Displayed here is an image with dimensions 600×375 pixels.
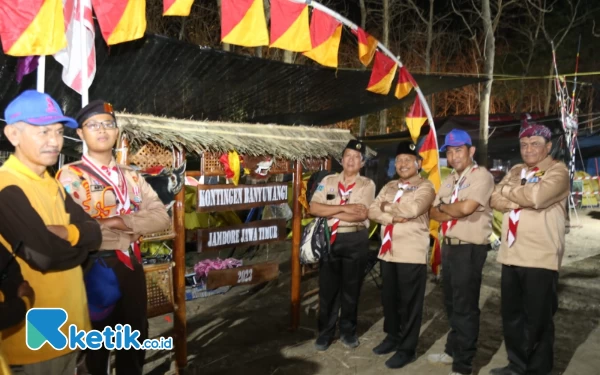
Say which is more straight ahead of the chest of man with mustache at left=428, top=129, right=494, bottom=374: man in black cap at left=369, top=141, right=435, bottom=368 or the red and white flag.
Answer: the red and white flag

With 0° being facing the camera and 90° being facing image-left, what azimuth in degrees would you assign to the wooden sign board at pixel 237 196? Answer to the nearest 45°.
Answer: approximately 315°

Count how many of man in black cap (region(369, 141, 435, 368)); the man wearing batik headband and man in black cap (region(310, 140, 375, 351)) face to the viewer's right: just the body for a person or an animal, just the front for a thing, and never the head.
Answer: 0

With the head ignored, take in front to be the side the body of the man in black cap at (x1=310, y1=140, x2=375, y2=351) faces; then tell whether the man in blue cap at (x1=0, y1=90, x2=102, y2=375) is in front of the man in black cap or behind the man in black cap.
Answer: in front

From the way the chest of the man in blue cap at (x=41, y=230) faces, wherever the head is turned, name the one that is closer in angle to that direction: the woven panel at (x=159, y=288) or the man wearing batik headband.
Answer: the man wearing batik headband

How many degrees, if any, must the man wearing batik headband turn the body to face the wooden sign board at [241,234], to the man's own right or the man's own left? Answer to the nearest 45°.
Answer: approximately 45° to the man's own right

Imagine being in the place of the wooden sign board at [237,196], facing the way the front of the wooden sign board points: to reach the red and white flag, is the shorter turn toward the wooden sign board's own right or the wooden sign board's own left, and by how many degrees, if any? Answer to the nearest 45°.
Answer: approximately 90° to the wooden sign board's own right

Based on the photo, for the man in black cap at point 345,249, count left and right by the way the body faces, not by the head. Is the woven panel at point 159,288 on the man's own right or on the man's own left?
on the man's own right

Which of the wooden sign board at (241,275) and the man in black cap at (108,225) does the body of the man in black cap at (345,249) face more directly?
the man in black cap

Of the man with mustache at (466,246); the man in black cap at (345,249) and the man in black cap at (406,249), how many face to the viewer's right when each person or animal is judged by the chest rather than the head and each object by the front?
0

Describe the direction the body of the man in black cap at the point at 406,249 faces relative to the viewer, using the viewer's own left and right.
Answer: facing the viewer and to the left of the viewer

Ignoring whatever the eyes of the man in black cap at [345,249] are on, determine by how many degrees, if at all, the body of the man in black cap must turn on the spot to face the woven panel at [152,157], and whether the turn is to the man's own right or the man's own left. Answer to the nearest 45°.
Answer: approximately 45° to the man's own right

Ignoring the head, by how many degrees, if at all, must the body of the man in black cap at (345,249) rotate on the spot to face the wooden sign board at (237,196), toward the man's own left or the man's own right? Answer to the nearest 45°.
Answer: approximately 90° to the man's own right
